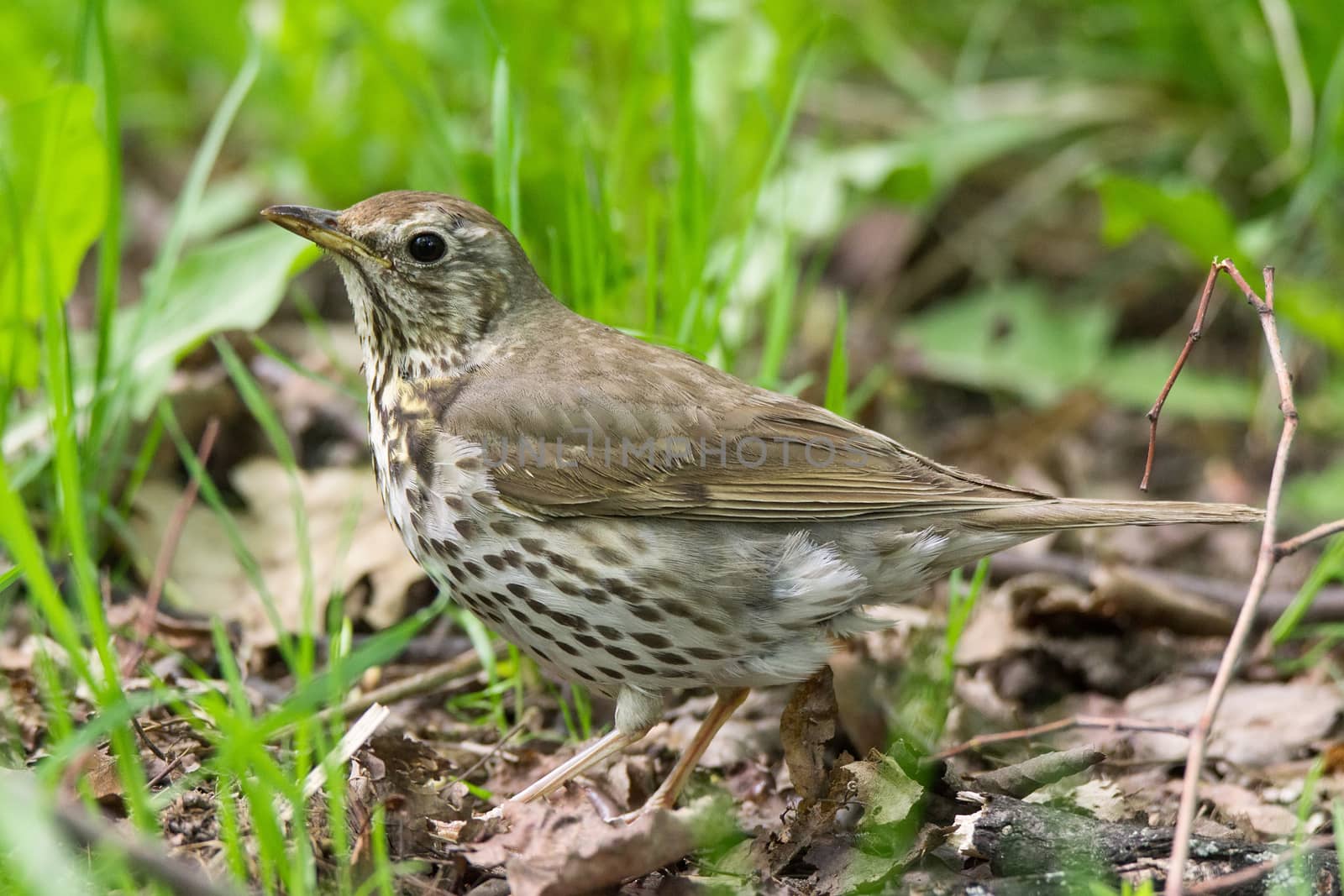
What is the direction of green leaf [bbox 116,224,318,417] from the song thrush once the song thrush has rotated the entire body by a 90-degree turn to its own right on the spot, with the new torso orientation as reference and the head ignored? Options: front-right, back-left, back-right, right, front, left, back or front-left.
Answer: front-left

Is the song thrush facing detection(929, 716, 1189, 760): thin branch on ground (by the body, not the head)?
no

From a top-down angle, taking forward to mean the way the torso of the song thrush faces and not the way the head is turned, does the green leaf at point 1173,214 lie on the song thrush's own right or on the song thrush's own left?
on the song thrush's own right

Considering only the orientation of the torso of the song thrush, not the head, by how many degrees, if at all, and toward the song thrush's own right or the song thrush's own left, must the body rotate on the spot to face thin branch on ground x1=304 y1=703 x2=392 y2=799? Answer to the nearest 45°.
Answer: approximately 45° to the song thrush's own left

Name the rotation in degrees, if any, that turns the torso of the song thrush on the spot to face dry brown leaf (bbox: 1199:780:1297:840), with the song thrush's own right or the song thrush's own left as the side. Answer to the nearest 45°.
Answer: approximately 180°

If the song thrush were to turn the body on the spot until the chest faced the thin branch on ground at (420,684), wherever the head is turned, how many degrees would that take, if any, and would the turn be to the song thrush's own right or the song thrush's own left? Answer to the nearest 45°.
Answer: approximately 45° to the song thrush's own right

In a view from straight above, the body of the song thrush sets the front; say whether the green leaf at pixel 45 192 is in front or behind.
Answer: in front

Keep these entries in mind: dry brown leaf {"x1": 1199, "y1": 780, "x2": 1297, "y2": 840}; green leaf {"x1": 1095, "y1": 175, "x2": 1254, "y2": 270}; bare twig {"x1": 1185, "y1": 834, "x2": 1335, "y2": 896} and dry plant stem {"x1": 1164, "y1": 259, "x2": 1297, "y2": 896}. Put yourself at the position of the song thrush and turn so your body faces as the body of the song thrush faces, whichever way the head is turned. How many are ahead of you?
0

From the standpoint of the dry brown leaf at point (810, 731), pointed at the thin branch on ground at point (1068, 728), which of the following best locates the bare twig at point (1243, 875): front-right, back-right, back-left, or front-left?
front-right

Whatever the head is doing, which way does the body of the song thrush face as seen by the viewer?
to the viewer's left

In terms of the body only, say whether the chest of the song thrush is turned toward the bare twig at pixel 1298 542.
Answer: no

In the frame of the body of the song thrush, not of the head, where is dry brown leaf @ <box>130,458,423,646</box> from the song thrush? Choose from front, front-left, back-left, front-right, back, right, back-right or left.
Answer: front-right
